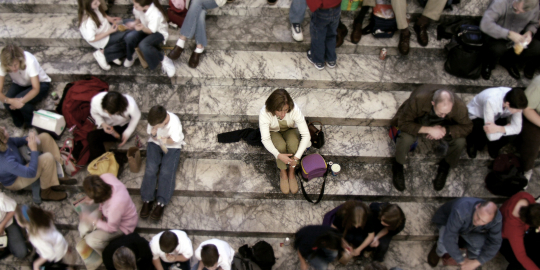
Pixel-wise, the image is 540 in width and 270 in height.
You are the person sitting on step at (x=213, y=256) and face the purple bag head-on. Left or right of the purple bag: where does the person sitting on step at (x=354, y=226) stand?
right

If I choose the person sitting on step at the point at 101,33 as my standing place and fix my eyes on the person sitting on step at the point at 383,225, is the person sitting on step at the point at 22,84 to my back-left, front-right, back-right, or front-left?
back-right

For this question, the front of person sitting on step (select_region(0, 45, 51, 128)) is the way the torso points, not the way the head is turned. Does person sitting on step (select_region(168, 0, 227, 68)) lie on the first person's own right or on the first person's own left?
on the first person's own left

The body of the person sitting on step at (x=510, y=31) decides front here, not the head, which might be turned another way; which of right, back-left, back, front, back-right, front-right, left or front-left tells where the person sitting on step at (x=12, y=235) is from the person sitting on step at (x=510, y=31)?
front-right

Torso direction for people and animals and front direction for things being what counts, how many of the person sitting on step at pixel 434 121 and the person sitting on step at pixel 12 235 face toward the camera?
2

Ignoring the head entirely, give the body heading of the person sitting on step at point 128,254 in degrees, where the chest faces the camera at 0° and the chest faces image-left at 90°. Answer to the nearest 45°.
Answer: approximately 0°

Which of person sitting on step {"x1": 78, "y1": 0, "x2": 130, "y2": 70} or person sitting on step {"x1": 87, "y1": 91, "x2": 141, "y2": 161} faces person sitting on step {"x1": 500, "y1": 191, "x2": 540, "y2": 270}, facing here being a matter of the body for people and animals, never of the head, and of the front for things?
person sitting on step {"x1": 78, "y1": 0, "x2": 130, "y2": 70}

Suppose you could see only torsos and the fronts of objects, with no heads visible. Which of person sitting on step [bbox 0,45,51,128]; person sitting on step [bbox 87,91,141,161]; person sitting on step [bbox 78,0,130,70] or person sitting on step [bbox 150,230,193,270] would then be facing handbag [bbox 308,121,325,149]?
person sitting on step [bbox 78,0,130,70]

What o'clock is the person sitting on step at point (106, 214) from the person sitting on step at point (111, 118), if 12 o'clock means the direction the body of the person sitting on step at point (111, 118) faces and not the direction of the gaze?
the person sitting on step at point (106, 214) is roughly at 11 o'clock from the person sitting on step at point (111, 118).

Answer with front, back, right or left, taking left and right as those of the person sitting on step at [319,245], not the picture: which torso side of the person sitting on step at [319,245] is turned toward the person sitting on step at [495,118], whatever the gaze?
left
